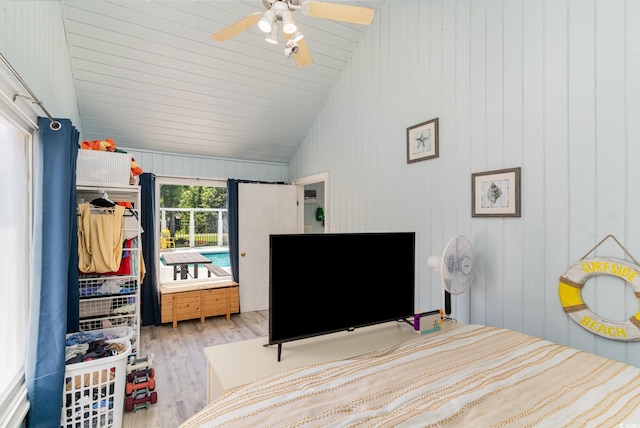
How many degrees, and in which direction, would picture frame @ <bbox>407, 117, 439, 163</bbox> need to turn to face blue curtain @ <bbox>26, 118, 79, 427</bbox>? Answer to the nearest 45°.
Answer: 0° — it already faces it

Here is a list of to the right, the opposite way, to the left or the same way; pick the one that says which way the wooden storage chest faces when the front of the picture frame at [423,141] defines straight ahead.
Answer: to the left

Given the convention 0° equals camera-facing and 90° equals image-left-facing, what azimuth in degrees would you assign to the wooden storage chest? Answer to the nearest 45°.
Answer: approximately 0°

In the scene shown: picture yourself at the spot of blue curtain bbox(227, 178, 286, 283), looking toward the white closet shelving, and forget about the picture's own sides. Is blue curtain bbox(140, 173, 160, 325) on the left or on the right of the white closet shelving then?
right

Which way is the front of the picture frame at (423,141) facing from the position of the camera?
facing the viewer and to the left of the viewer

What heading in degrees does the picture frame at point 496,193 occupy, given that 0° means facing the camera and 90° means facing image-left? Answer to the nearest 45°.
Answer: approximately 45°

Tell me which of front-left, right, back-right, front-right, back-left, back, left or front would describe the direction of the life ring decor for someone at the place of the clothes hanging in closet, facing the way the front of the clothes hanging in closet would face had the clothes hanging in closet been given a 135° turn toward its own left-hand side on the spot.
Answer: right
